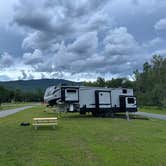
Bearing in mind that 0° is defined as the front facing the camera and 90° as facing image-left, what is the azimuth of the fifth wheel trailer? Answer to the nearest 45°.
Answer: approximately 45°
